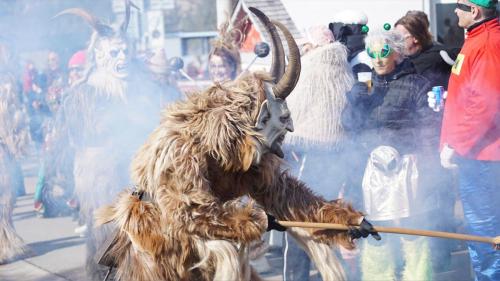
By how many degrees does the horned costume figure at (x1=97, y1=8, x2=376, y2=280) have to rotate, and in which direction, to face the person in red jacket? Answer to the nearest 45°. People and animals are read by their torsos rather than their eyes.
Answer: approximately 45° to its left

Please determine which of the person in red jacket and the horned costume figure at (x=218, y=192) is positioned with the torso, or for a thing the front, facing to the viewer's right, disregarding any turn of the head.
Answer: the horned costume figure

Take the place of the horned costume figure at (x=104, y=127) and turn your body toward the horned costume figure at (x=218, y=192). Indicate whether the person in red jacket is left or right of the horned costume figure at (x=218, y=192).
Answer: left

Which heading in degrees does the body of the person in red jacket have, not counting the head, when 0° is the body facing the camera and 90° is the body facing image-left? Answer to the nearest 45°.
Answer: approximately 90°

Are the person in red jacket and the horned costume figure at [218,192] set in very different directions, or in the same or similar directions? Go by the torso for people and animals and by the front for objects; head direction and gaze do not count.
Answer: very different directions

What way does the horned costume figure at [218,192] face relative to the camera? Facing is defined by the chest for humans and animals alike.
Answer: to the viewer's right

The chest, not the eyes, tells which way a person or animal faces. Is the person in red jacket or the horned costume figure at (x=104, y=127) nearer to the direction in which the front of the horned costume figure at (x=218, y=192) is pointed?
the person in red jacket
